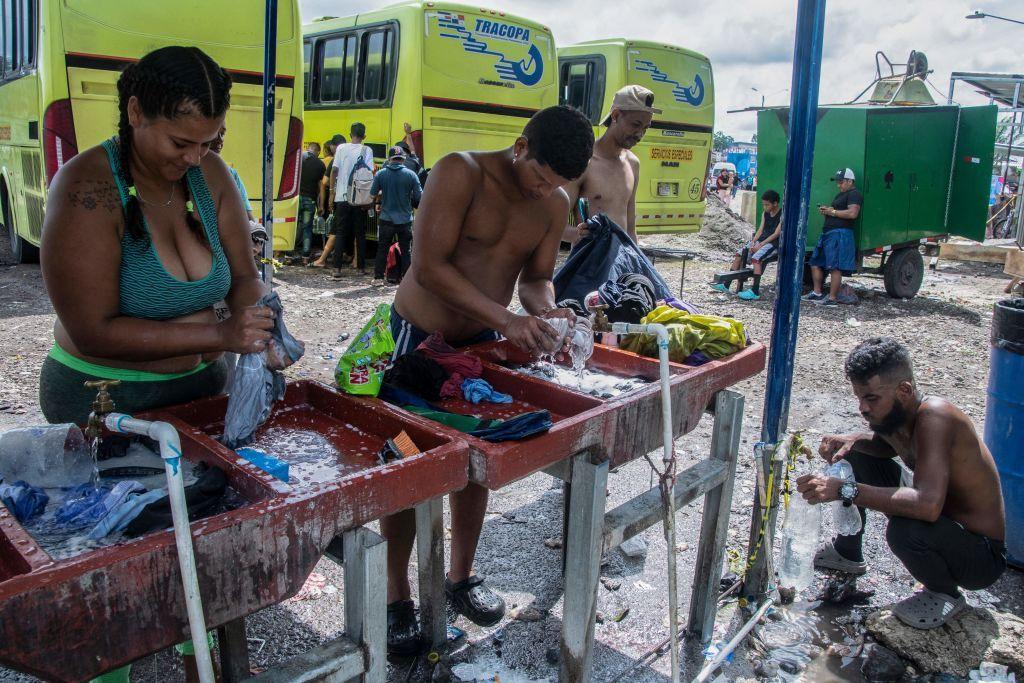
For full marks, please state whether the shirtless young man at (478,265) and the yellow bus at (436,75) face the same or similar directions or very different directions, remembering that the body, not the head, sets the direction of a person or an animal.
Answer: very different directions

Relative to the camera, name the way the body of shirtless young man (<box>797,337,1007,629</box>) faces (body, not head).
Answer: to the viewer's left

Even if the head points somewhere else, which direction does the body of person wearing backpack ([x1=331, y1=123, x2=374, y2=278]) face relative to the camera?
away from the camera

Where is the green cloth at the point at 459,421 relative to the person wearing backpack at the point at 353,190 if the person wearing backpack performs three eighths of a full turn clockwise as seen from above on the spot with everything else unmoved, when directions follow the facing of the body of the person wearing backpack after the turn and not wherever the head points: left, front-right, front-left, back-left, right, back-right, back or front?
front-right

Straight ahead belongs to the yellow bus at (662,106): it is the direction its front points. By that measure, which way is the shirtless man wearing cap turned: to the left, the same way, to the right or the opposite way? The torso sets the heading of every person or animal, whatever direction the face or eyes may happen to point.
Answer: the opposite way

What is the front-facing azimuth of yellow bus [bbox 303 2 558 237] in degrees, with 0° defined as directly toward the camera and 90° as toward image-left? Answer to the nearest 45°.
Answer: approximately 135°

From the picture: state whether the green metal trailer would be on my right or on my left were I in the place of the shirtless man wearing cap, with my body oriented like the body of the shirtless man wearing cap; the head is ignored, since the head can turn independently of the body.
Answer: on my left

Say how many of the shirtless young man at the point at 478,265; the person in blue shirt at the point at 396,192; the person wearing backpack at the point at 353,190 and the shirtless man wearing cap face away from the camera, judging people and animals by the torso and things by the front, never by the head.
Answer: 2

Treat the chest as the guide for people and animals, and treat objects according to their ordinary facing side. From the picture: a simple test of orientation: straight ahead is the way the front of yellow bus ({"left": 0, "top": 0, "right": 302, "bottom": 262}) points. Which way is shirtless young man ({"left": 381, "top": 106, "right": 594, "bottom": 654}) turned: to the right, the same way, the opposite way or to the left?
the opposite way

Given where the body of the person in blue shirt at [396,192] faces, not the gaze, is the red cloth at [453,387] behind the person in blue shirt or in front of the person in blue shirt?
behind

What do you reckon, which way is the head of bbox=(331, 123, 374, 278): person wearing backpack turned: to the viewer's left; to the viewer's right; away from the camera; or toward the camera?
away from the camera

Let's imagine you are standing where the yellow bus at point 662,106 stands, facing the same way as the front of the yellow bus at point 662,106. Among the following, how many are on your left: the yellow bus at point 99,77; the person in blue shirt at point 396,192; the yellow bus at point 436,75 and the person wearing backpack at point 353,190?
4

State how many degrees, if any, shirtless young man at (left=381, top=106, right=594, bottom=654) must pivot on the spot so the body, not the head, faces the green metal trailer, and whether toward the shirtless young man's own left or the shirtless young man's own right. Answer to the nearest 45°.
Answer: approximately 90° to the shirtless young man's own left

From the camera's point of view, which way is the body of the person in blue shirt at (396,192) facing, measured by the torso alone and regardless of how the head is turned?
away from the camera

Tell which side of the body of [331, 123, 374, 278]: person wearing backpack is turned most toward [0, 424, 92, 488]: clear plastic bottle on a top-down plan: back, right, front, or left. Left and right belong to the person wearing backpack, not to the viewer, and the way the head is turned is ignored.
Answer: back

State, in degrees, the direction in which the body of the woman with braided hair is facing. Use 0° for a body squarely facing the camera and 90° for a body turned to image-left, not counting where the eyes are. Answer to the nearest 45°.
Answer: approximately 315°

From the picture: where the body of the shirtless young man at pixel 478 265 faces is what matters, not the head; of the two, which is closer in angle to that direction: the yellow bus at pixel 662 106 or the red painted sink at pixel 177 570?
the red painted sink
